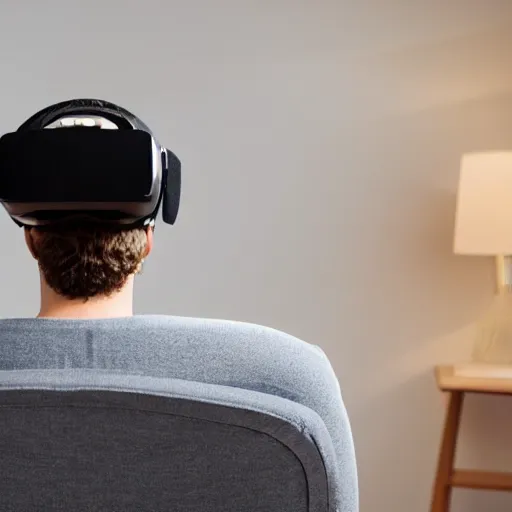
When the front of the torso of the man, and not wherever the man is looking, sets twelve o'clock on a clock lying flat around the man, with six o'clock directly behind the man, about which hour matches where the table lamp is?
The table lamp is roughly at 1 o'clock from the man.

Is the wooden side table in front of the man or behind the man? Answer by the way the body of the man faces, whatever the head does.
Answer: in front

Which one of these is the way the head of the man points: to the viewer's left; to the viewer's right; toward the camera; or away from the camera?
away from the camera

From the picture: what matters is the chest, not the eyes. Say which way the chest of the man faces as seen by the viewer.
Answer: away from the camera
